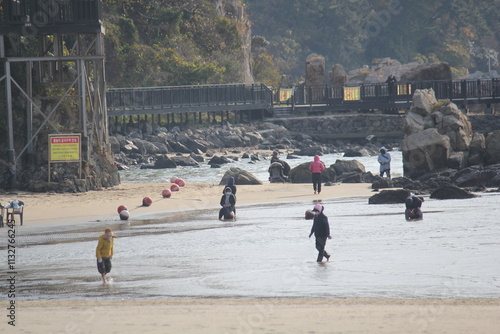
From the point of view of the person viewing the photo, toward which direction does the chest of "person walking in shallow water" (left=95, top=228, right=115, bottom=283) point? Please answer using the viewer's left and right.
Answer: facing the viewer and to the right of the viewer

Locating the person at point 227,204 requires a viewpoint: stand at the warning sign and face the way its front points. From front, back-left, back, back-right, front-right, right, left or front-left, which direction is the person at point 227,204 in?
front-left

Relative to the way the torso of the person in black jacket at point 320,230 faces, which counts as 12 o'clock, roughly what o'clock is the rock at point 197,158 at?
The rock is roughly at 4 o'clock from the person in black jacket.

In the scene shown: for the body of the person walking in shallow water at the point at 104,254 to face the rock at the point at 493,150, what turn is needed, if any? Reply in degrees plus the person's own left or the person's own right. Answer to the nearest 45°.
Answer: approximately 90° to the person's own left

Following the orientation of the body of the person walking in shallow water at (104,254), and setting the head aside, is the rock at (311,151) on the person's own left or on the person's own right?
on the person's own left

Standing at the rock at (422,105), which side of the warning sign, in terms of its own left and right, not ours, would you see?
left
